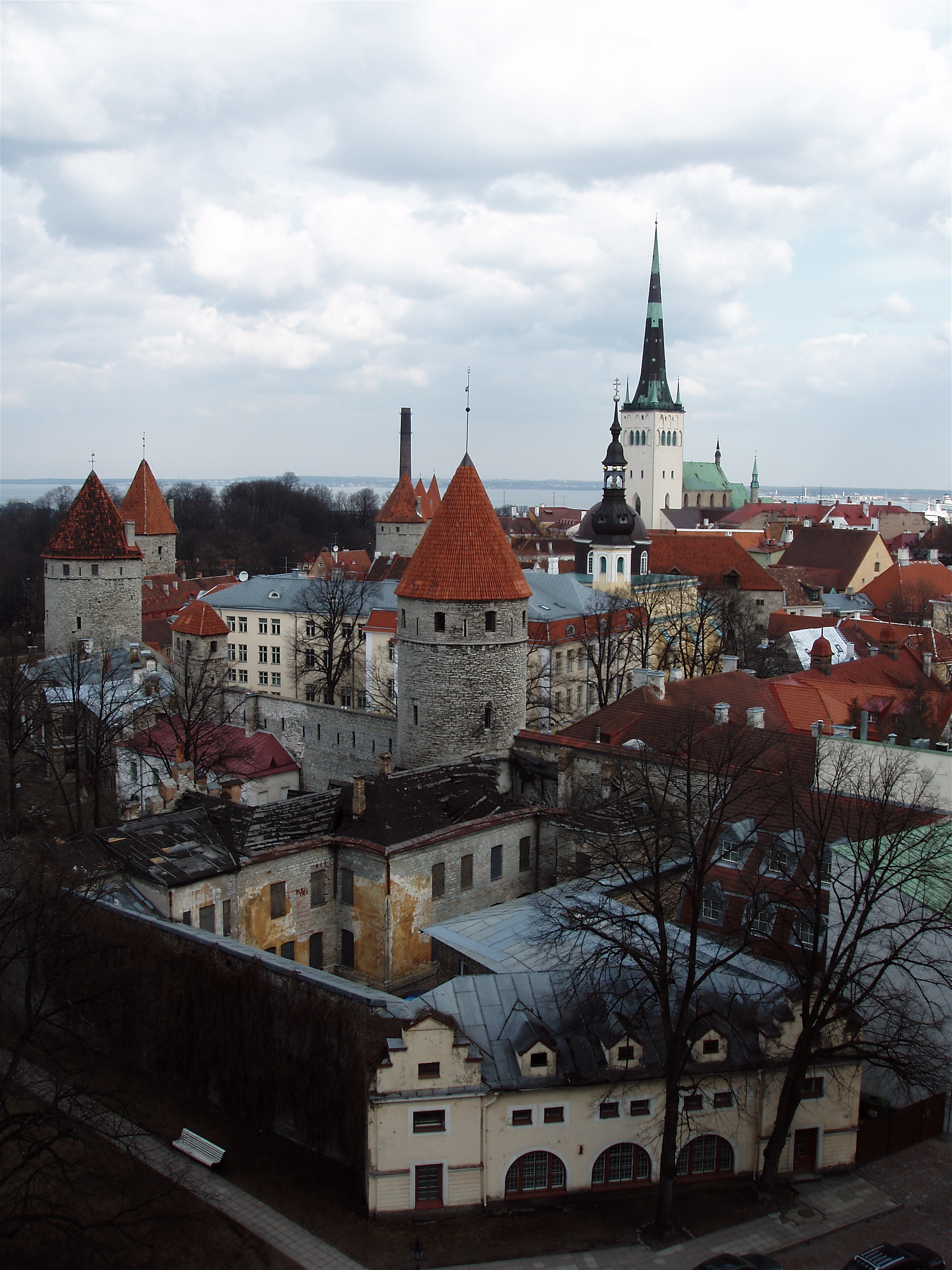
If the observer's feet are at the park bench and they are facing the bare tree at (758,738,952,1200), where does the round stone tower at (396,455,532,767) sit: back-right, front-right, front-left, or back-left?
front-left

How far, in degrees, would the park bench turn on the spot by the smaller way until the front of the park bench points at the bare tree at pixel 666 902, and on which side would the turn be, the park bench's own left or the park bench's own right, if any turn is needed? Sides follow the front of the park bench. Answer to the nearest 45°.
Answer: approximately 135° to the park bench's own left

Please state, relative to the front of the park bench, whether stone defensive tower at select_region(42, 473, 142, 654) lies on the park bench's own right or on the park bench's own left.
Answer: on the park bench's own right

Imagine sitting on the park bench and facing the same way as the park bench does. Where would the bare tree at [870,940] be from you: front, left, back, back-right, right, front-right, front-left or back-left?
back-left

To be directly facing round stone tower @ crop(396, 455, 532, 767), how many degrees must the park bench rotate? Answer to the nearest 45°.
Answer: approximately 180°

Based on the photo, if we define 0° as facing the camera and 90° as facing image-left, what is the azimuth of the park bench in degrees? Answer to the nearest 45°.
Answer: approximately 45°
